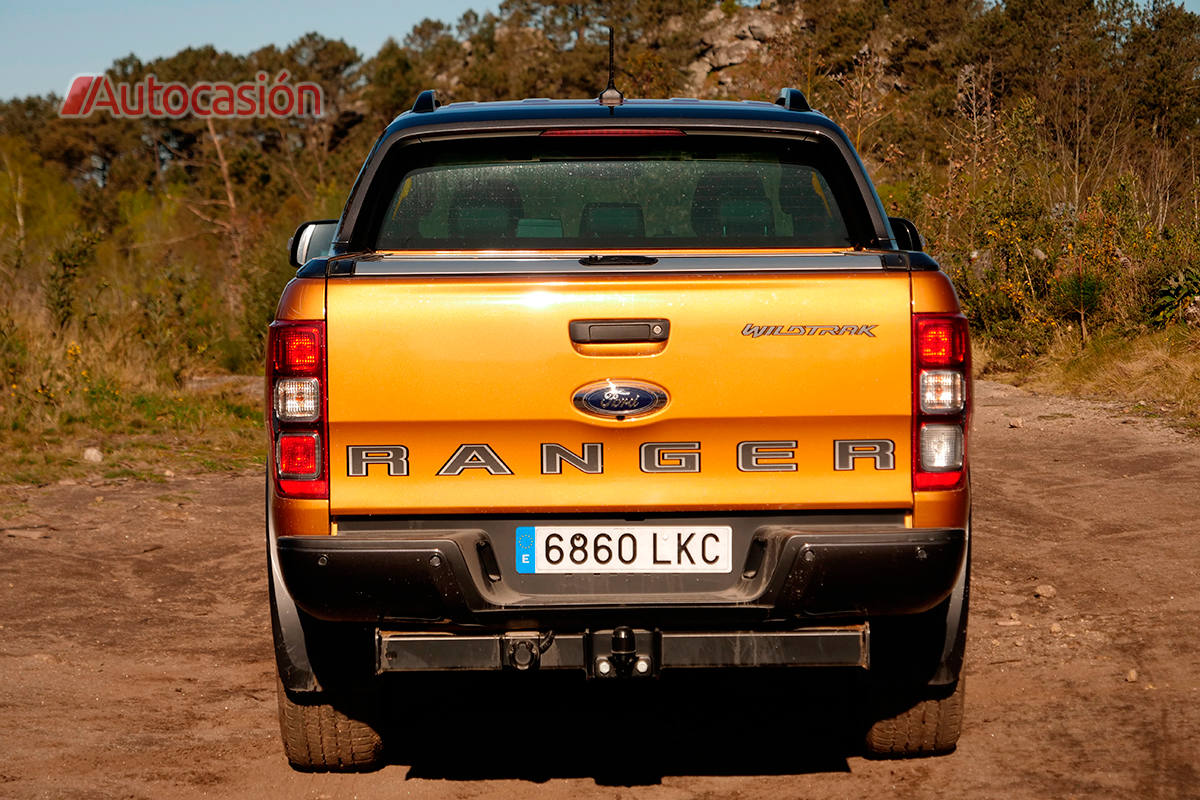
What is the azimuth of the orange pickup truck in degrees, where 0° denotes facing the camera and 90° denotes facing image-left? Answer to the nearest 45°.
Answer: approximately 180°
